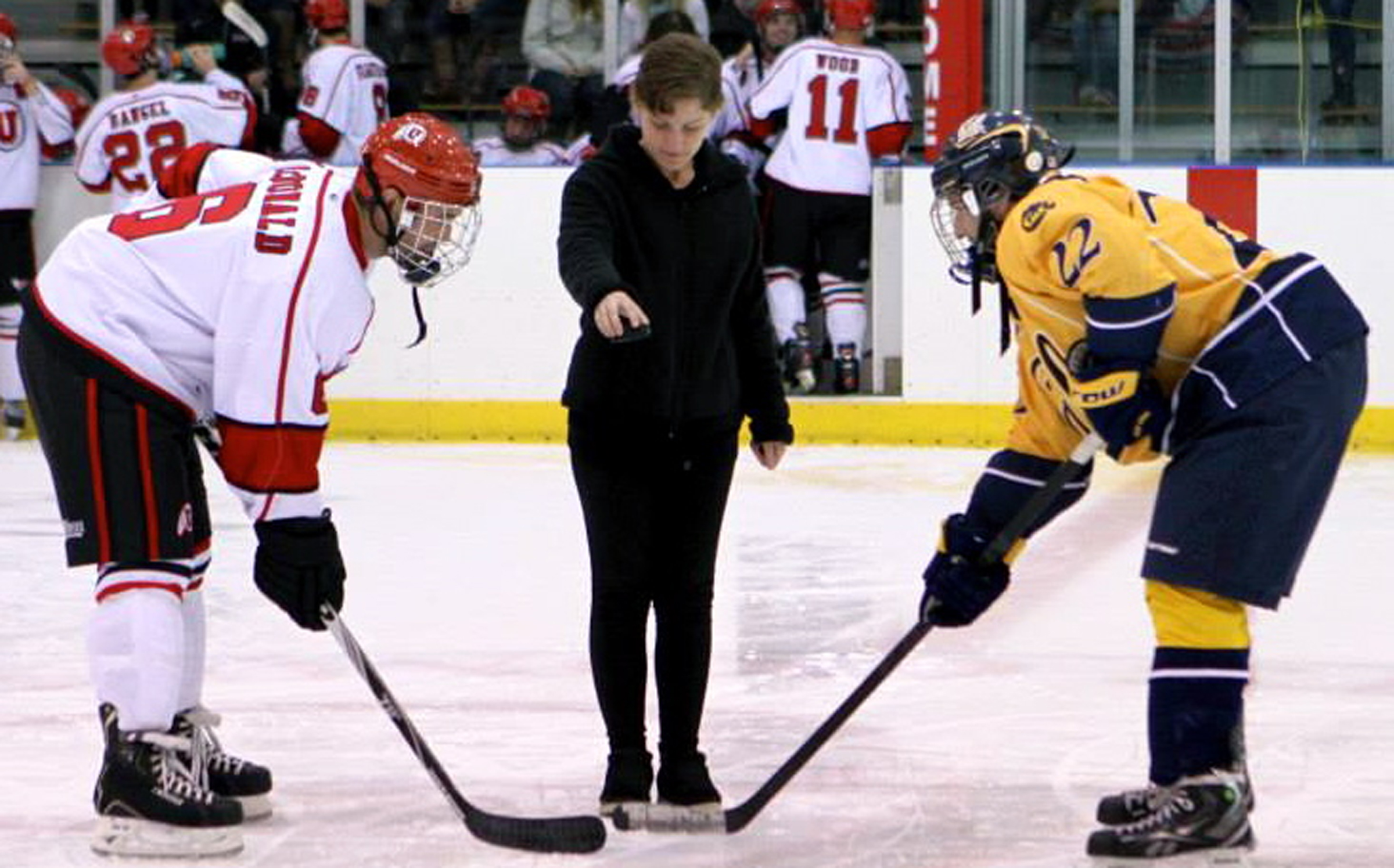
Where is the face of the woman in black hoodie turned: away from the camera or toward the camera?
toward the camera

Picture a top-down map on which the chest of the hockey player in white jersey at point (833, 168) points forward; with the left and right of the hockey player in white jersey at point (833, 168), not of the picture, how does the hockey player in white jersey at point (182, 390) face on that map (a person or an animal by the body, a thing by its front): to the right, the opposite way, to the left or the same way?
to the right

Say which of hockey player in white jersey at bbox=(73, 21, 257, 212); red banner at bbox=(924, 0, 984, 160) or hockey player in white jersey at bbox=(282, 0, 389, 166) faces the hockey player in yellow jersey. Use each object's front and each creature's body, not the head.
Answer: the red banner

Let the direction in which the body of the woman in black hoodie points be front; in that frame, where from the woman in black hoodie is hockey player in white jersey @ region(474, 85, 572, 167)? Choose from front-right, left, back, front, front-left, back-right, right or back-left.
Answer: back

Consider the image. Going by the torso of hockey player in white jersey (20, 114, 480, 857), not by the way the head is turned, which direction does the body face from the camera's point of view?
to the viewer's right

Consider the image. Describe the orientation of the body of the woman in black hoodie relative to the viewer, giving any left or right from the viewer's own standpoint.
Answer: facing the viewer

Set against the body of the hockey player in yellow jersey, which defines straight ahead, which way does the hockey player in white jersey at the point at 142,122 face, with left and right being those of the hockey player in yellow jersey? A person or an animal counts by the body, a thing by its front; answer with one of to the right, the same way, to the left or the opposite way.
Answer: to the right

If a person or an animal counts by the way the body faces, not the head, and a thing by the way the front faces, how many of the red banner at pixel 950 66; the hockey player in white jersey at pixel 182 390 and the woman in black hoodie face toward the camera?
2

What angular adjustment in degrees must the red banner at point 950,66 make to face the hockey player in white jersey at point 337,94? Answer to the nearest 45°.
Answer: approximately 90° to its right

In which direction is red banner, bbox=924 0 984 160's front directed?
toward the camera

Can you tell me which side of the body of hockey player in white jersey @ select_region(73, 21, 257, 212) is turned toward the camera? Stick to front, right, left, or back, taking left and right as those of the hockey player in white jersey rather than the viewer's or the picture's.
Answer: back
